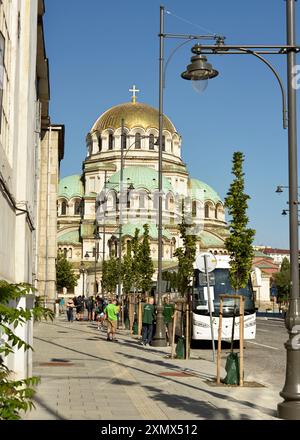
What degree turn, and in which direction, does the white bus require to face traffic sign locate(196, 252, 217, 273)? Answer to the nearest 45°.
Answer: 0° — it already faces it

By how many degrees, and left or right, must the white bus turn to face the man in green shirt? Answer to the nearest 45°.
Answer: approximately 90° to its right

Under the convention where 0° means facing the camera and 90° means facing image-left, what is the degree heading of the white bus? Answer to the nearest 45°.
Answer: approximately 0°

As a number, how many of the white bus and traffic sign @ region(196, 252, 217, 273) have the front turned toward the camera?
1

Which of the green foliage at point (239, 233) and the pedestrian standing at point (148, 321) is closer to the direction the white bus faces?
the green foliage

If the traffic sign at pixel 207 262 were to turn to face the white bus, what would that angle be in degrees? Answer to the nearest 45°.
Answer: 0° — it already faces it
